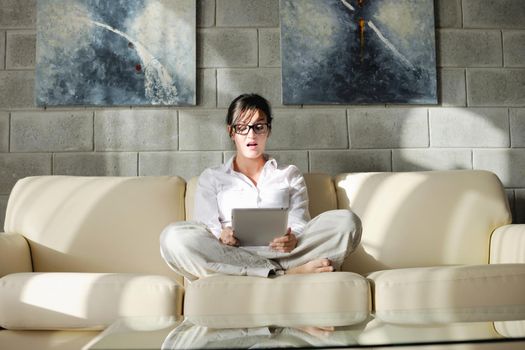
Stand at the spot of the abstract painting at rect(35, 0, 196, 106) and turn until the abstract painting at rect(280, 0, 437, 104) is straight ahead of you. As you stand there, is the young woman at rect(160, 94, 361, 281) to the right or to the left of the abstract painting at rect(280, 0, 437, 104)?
right

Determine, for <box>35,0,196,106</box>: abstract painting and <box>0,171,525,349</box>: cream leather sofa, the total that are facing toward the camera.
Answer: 2

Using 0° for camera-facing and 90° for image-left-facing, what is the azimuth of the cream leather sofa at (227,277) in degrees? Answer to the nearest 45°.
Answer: approximately 0°

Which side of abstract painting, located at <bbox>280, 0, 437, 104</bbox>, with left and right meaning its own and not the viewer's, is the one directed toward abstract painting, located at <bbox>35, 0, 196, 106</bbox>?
right

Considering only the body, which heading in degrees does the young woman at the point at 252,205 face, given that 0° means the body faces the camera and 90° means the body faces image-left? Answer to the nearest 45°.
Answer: approximately 0°

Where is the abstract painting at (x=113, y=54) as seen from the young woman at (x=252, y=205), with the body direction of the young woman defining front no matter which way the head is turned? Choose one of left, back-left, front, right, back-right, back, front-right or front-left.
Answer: back-right

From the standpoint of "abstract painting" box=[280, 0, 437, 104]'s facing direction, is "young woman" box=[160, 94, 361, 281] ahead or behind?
ahead

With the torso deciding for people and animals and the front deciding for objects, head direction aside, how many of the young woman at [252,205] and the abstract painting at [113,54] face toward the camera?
2

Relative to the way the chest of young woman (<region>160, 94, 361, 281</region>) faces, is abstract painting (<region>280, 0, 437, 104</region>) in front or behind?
behind
